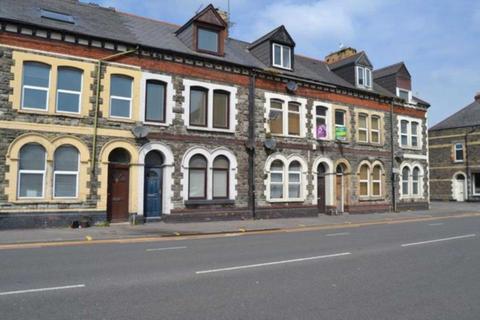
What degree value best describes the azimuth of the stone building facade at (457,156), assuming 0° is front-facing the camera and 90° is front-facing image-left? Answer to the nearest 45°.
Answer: approximately 45°

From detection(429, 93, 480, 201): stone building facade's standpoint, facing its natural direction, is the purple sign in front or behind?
in front

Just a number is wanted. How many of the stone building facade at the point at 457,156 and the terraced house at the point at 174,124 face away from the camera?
0

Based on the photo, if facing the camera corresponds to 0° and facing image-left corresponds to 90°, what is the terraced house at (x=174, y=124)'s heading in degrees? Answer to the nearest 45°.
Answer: approximately 315°
